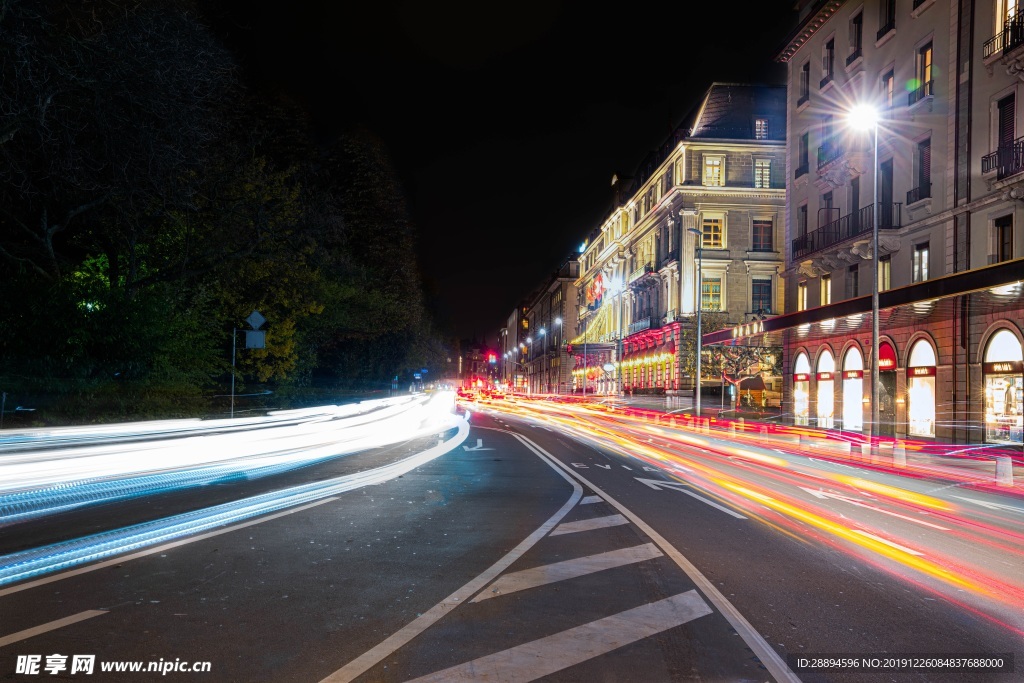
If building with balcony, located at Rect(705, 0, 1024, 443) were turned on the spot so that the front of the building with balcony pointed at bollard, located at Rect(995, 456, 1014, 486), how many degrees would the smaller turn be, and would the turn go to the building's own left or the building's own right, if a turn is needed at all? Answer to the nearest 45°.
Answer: approximately 45° to the building's own left

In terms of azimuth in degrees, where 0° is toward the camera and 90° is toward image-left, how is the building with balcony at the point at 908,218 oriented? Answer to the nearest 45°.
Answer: approximately 45°

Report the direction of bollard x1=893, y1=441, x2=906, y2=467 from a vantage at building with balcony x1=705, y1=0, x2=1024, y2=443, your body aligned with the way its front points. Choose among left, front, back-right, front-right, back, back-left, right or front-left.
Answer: front-left
